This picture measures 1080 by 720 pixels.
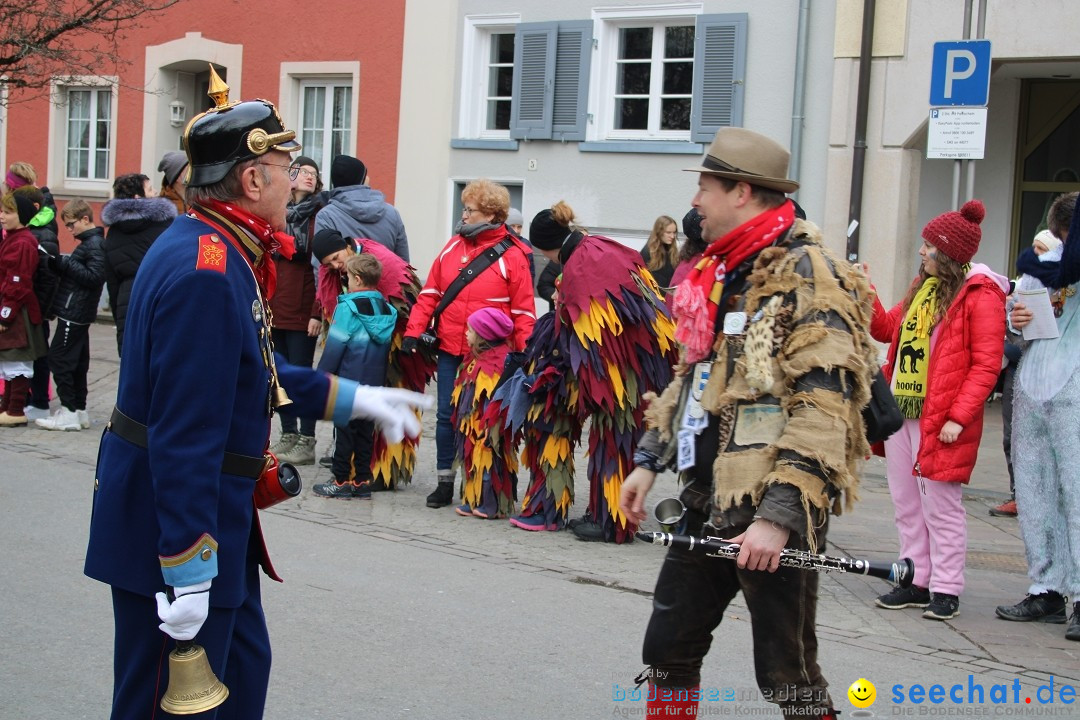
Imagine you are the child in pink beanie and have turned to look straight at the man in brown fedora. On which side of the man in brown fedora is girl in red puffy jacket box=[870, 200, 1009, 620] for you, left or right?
left

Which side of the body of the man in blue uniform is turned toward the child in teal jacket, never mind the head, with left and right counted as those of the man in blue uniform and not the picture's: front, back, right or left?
left

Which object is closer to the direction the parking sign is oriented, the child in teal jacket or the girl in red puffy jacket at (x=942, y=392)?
the girl in red puffy jacket

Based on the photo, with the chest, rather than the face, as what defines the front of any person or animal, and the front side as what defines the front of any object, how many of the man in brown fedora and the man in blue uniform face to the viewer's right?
1

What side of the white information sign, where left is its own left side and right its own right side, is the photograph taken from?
front

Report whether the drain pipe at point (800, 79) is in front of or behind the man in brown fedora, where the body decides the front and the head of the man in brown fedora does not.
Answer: behind

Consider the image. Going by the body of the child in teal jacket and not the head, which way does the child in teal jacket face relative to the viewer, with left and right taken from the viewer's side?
facing away from the viewer and to the left of the viewer

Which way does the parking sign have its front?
toward the camera

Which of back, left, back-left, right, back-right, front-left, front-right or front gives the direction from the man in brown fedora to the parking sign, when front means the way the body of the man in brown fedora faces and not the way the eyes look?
back-right

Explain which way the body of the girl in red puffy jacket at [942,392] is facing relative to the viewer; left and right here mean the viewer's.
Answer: facing the viewer and to the left of the viewer

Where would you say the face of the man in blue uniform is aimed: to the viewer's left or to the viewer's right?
to the viewer's right

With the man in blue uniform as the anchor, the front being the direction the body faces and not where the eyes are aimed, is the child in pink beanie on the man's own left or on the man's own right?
on the man's own left

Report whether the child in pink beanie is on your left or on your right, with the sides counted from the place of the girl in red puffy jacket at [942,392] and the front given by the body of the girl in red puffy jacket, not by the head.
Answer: on your right

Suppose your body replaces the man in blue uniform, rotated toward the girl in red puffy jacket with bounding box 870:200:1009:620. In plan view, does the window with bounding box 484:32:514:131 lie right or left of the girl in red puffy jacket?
left

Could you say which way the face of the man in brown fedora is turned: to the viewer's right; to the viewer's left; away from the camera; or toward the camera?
to the viewer's left

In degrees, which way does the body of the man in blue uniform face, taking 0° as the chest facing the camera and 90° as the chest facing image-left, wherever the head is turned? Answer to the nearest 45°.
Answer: approximately 270°
